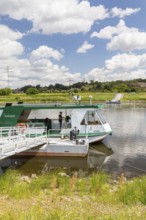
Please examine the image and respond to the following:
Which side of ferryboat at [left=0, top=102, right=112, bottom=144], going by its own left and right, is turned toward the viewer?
right

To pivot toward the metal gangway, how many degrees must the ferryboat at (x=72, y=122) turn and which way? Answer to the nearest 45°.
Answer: approximately 135° to its right
